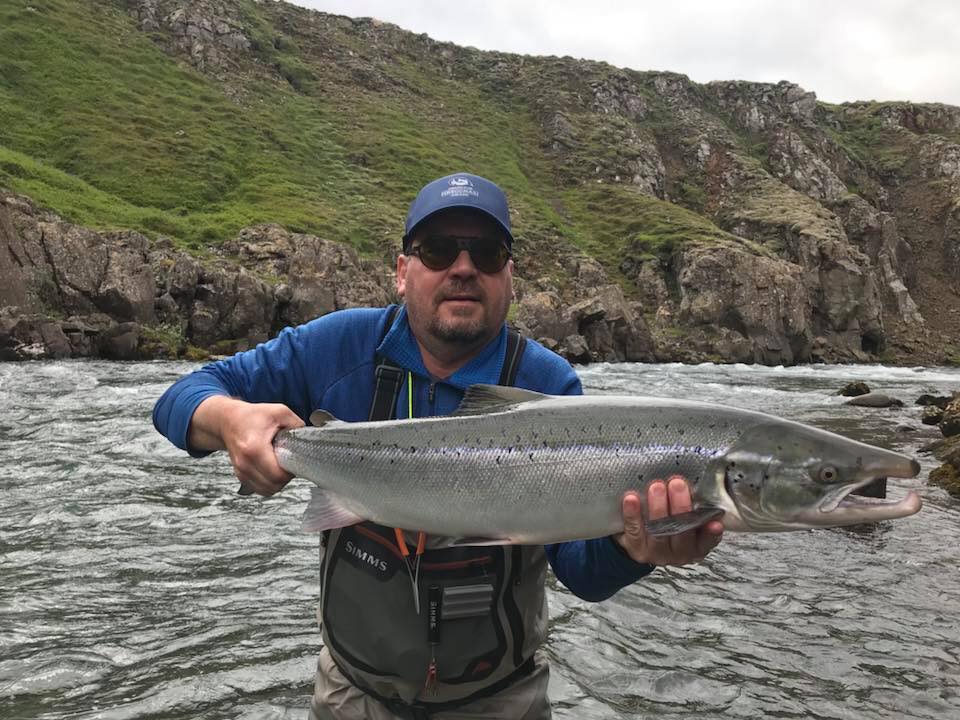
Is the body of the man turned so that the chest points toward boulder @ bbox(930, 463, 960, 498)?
no

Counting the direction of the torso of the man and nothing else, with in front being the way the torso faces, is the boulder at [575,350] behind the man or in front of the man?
behind

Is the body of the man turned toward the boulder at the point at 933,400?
no

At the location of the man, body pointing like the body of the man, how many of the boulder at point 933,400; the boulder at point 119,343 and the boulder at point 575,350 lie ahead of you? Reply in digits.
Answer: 0

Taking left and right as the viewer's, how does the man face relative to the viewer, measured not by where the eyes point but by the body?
facing the viewer

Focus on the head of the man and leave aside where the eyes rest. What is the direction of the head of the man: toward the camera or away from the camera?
toward the camera

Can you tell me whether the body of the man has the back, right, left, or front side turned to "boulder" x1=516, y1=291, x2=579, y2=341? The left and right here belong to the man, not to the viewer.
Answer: back

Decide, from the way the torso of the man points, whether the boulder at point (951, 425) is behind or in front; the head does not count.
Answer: behind

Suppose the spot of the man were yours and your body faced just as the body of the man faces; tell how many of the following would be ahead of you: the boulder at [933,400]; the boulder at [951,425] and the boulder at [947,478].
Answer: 0

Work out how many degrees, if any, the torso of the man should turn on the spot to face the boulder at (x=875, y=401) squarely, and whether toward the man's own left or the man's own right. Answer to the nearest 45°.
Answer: approximately 135° to the man's own left

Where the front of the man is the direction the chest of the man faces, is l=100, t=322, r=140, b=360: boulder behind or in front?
behind

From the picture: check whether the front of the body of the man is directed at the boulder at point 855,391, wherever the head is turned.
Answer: no
